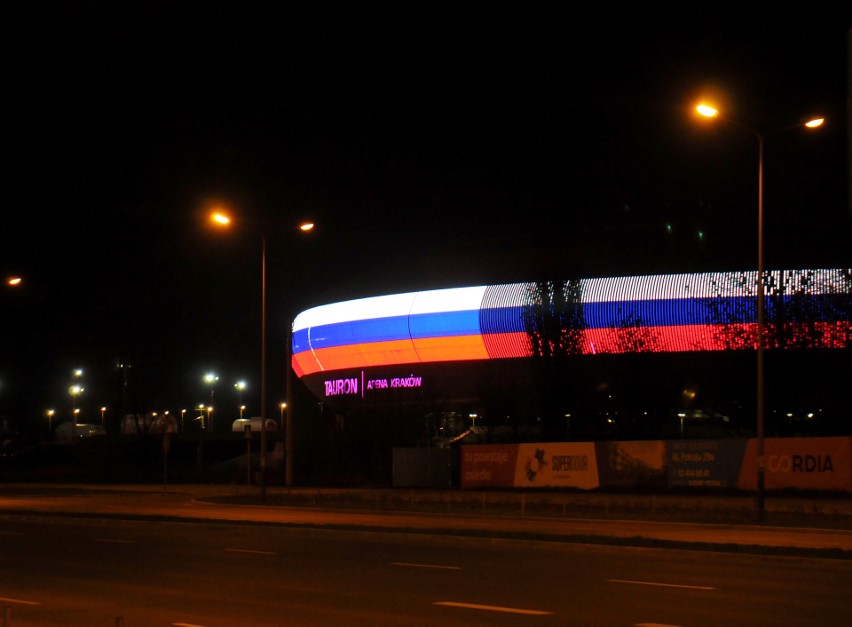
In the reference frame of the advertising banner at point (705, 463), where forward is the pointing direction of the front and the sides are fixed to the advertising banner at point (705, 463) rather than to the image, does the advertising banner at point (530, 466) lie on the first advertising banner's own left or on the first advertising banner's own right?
on the first advertising banner's own right

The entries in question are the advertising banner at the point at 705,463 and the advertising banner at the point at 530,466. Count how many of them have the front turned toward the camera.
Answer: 2

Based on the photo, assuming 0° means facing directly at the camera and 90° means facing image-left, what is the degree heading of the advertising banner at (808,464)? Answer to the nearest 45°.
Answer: approximately 0°

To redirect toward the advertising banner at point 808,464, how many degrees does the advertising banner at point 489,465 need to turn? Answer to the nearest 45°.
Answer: approximately 45° to its left
